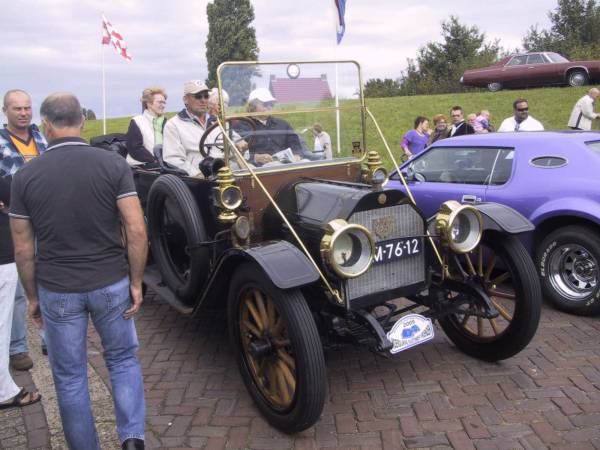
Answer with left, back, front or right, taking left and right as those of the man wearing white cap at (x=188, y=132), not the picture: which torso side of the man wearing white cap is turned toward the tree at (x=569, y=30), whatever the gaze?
left

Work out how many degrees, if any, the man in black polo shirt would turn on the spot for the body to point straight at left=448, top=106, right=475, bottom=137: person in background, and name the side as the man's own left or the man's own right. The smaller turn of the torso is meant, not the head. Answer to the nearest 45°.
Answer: approximately 45° to the man's own right

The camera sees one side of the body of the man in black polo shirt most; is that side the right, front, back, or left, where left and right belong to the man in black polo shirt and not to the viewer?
back

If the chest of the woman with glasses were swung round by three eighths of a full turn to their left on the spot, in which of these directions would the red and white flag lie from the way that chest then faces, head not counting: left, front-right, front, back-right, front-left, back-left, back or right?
front

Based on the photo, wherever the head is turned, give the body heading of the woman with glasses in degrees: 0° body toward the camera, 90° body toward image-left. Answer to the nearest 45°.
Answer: approximately 315°

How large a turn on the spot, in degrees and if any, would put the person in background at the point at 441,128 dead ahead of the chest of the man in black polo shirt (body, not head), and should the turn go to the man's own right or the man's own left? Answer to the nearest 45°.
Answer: approximately 45° to the man's own right
